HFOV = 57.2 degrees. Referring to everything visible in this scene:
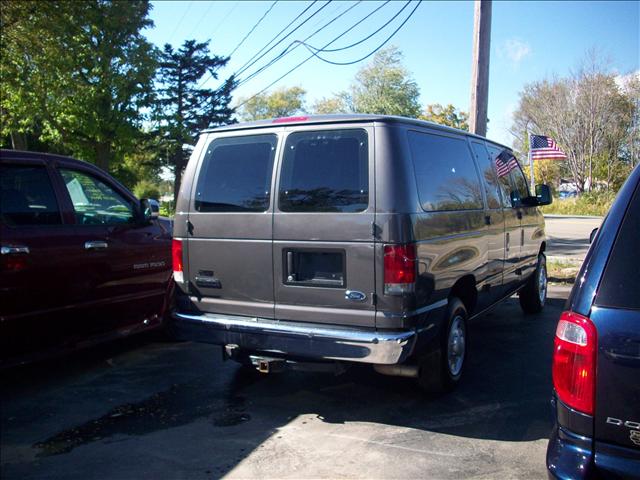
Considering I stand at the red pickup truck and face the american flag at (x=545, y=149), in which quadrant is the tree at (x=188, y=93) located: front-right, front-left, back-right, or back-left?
front-left

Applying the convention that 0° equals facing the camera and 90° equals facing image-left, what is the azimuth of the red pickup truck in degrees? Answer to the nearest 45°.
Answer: approximately 225°

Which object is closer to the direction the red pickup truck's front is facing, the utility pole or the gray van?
the utility pole

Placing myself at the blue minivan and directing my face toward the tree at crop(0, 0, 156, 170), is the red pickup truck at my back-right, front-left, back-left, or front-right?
front-left

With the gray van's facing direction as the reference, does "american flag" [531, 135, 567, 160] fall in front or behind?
in front

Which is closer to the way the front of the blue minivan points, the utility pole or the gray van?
the utility pole

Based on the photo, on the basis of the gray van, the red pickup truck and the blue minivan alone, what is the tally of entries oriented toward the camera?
0

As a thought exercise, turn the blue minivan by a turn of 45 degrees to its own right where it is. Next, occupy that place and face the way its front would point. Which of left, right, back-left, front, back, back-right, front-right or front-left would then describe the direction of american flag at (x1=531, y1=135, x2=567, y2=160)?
front-left

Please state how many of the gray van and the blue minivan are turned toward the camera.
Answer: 0

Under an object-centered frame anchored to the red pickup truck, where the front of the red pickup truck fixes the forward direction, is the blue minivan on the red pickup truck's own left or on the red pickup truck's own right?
on the red pickup truck's own right

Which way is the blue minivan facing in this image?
away from the camera

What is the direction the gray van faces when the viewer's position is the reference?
facing away from the viewer and to the right of the viewer

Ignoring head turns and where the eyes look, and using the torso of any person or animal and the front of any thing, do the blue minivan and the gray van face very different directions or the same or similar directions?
same or similar directions

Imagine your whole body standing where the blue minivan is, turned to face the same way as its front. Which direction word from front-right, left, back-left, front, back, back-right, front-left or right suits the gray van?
front-left
